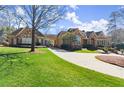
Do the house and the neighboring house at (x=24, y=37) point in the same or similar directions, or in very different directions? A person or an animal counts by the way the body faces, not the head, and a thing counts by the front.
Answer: same or similar directions

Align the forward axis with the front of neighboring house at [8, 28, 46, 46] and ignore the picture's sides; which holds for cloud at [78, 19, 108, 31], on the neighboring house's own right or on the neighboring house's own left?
on the neighboring house's own left

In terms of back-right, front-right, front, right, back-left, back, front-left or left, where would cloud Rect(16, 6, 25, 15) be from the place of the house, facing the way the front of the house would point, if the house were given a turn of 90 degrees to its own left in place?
back

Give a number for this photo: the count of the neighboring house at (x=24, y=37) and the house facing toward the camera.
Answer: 2

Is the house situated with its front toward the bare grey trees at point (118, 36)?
no

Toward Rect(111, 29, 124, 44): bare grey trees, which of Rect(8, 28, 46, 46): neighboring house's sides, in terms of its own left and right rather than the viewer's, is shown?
left

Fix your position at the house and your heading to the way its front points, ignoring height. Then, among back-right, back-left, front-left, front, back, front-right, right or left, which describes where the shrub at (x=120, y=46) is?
left

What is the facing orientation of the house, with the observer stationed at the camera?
facing the viewer

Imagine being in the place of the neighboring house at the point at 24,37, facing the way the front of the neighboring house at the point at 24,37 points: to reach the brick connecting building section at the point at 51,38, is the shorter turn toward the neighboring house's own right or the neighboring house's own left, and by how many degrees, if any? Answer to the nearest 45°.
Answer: approximately 90° to the neighboring house's own left

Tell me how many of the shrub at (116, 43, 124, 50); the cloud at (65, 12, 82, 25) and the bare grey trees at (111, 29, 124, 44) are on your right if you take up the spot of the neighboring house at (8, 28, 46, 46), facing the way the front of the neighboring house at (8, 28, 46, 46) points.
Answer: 0

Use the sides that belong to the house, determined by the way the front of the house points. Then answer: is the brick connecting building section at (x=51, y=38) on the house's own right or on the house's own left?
on the house's own right

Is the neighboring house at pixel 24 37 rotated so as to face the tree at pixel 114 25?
no

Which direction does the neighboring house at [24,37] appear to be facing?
toward the camera

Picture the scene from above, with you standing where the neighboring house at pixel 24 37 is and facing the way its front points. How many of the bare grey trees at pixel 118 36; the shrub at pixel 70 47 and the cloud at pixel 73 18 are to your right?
0
